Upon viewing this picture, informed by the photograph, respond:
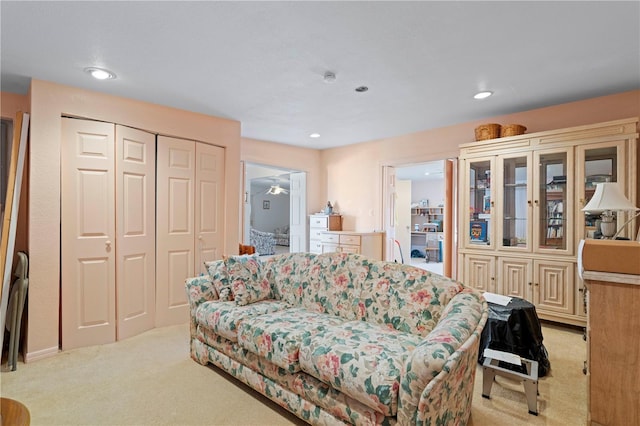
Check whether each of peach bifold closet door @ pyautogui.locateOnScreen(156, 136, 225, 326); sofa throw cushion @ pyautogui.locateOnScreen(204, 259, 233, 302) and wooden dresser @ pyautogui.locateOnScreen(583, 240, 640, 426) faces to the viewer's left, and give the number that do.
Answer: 1

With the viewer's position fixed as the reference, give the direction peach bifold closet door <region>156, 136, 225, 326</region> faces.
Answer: facing the viewer and to the right of the viewer

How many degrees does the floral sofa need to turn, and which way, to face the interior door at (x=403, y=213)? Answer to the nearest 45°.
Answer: approximately 135° to its right

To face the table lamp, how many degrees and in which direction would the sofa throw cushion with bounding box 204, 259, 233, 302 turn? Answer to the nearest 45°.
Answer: approximately 45° to its left

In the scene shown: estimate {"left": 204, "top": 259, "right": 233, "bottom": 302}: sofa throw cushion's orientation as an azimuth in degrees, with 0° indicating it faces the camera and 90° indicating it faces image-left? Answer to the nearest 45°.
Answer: approximately 315°

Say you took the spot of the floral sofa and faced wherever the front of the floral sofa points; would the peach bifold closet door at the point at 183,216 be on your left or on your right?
on your right

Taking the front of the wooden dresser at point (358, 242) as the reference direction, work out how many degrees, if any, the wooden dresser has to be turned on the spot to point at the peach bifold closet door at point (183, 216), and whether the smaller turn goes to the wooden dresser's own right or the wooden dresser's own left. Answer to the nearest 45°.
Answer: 0° — it already faces it

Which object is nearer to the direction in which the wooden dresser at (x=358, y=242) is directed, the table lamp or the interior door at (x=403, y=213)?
the table lamp

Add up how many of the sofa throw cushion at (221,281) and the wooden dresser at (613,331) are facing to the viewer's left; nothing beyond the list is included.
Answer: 1

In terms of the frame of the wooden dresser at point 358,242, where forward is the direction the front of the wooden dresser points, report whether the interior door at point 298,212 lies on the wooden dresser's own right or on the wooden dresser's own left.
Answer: on the wooden dresser's own right

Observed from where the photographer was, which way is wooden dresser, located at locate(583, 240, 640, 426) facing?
facing to the left of the viewer

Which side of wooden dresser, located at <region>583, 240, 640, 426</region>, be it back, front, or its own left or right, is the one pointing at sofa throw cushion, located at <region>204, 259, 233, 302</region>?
front

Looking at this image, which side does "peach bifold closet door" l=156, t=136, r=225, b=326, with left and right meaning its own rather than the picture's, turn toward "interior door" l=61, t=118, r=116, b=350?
right

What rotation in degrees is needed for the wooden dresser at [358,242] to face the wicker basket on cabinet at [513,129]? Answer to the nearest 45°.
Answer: approximately 90° to its left

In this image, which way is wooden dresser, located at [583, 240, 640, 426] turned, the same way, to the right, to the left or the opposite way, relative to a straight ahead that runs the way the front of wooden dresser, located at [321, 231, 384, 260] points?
to the right

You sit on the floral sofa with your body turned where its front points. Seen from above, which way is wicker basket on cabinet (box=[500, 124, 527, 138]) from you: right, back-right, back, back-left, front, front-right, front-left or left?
back
